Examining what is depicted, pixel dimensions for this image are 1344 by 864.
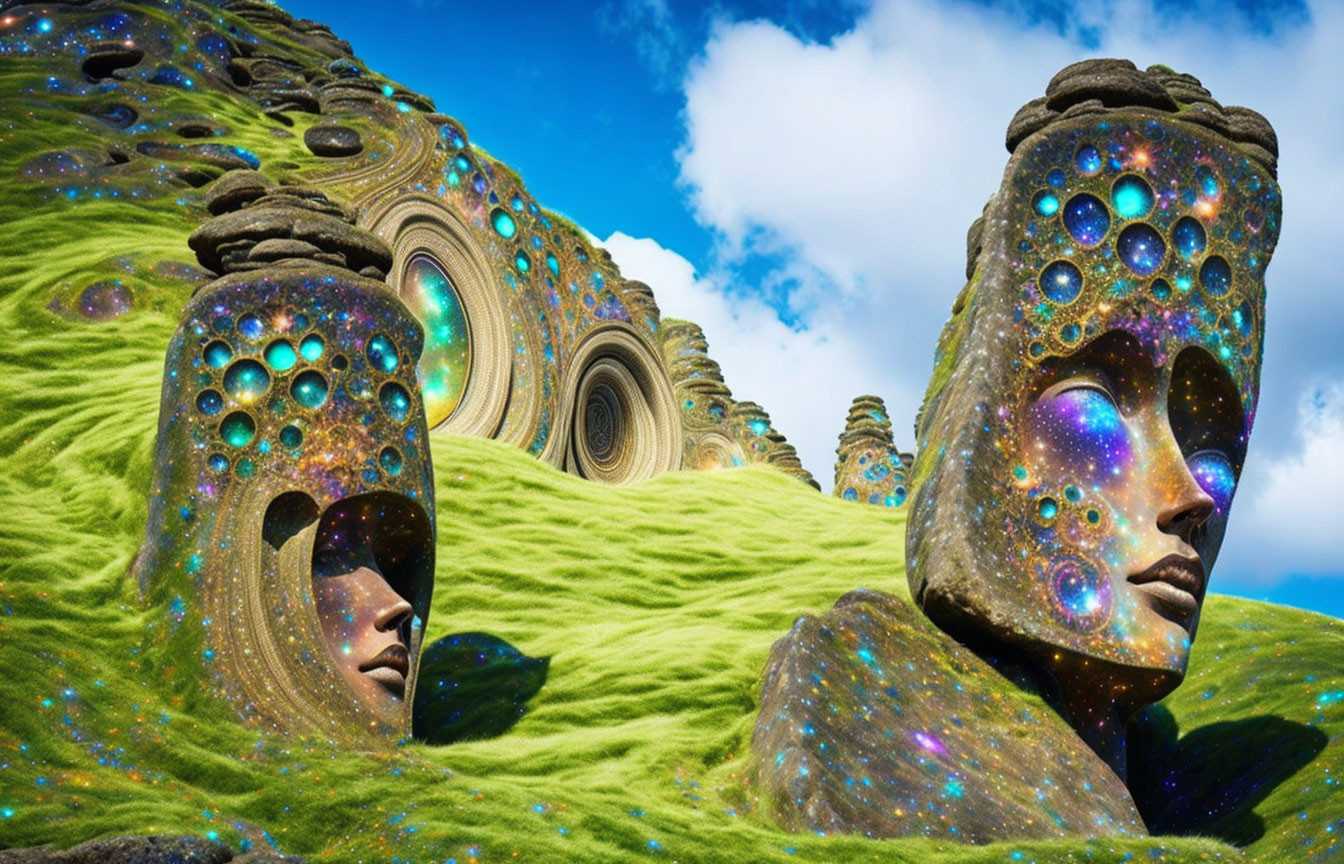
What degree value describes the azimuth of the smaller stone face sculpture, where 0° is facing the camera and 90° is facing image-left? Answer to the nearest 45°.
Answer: approximately 315°

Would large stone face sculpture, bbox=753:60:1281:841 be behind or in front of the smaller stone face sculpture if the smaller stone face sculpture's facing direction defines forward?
in front

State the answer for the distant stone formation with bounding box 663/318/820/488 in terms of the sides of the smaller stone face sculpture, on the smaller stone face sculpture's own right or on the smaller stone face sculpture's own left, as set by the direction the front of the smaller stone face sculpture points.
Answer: on the smaller stone face sculpture's own left

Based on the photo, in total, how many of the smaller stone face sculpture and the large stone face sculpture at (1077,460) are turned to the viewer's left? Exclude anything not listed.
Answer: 0

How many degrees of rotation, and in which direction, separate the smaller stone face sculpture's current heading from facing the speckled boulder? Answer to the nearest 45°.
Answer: approximately 45° to its left

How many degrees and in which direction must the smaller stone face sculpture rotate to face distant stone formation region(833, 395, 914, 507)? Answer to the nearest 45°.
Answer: approximately 90° to its left

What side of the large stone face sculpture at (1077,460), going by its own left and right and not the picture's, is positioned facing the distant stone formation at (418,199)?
back

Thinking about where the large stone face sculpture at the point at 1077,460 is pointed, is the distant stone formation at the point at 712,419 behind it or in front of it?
behind

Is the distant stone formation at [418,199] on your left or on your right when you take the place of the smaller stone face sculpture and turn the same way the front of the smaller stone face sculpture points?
on your left
